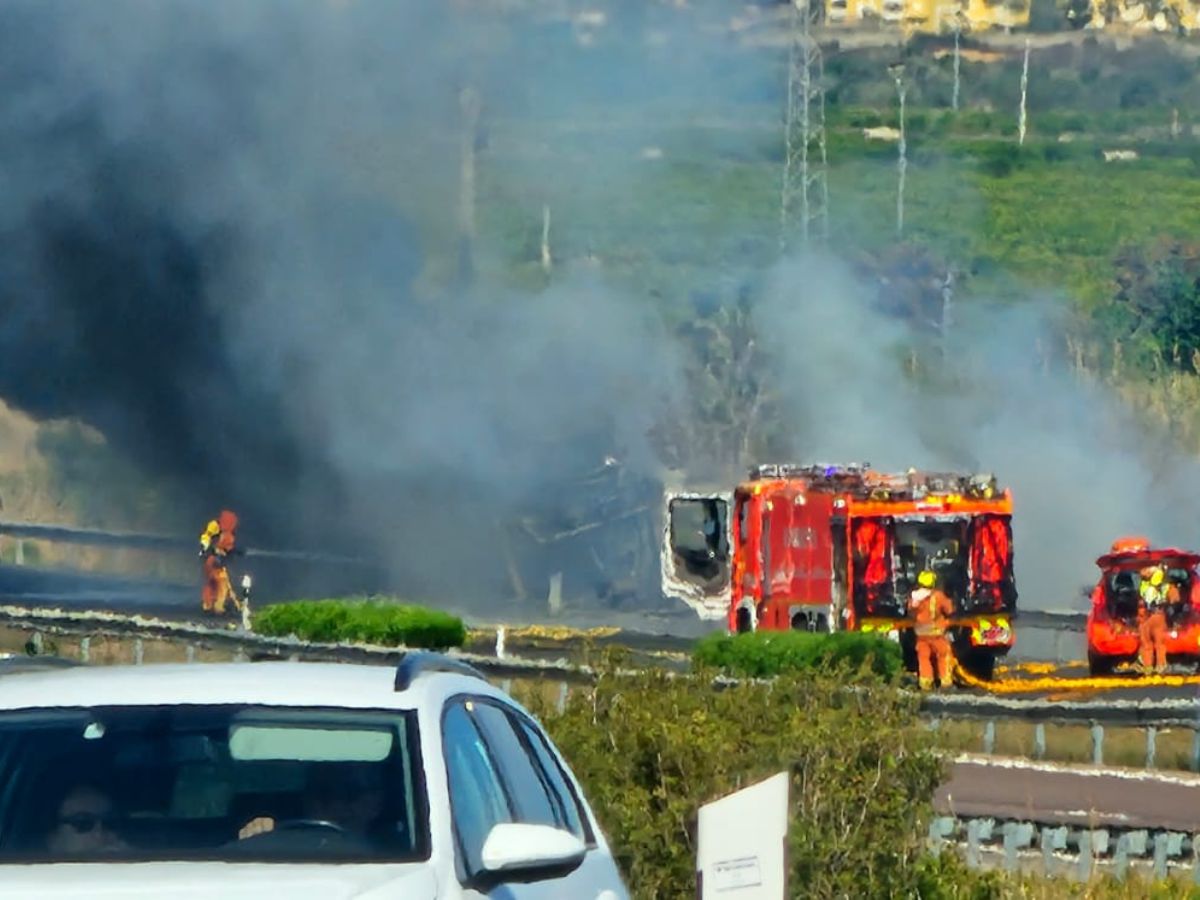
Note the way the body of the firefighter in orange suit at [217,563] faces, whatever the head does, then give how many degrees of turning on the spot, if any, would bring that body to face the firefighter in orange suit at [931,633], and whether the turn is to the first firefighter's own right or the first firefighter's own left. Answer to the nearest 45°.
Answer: approximately 45° to the first firefighter's own right

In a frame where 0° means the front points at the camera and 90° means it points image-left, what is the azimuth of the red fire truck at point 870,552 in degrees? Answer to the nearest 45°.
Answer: approximately 135°

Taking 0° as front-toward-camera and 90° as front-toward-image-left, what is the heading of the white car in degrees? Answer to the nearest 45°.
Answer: approximately 0°

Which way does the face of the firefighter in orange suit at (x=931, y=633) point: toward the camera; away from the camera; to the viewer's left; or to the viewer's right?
away from the camera
